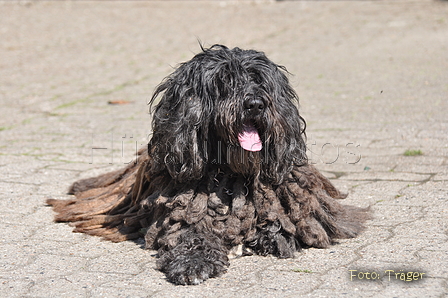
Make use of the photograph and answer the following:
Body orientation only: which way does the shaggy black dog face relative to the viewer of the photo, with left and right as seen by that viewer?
facing the viewer
